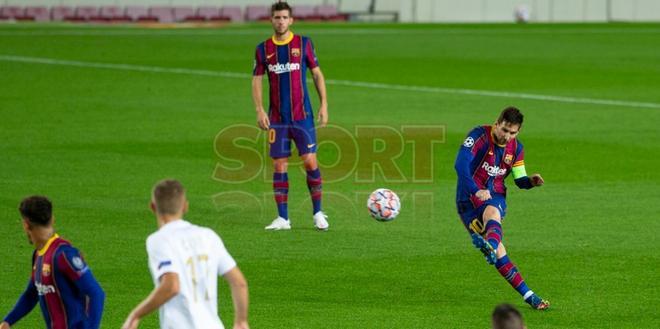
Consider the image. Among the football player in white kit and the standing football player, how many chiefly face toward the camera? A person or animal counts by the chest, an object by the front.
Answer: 1

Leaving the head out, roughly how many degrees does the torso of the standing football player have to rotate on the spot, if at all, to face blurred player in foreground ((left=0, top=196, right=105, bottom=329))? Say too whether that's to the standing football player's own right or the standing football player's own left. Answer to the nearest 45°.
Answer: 0° — they already face them

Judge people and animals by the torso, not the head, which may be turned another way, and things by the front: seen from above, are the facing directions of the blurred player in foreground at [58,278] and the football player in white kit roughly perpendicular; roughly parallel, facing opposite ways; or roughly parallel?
roughly perpendicular

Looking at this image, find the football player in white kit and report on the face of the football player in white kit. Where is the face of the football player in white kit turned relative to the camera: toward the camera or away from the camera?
away from the camera

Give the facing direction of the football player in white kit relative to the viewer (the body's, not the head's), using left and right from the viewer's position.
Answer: facing away from the viewer and to the left of the viewer

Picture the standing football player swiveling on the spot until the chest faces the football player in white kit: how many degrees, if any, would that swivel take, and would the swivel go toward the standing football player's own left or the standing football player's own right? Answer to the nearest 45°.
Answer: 0° — they already face them
